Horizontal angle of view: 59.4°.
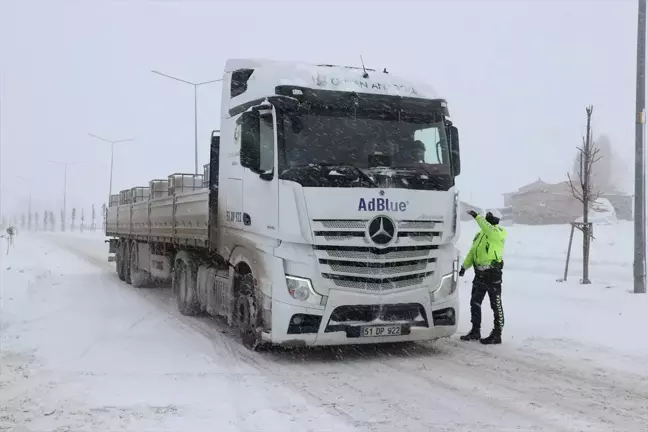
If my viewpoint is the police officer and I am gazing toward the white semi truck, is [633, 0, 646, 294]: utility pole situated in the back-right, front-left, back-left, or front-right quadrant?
back-right

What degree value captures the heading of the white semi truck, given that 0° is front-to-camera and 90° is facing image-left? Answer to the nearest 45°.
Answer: approximately 315°

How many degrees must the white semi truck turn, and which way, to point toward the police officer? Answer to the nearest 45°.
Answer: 0° — it already faces them

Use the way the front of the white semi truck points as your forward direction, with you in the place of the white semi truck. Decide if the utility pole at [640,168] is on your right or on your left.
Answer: on your left
